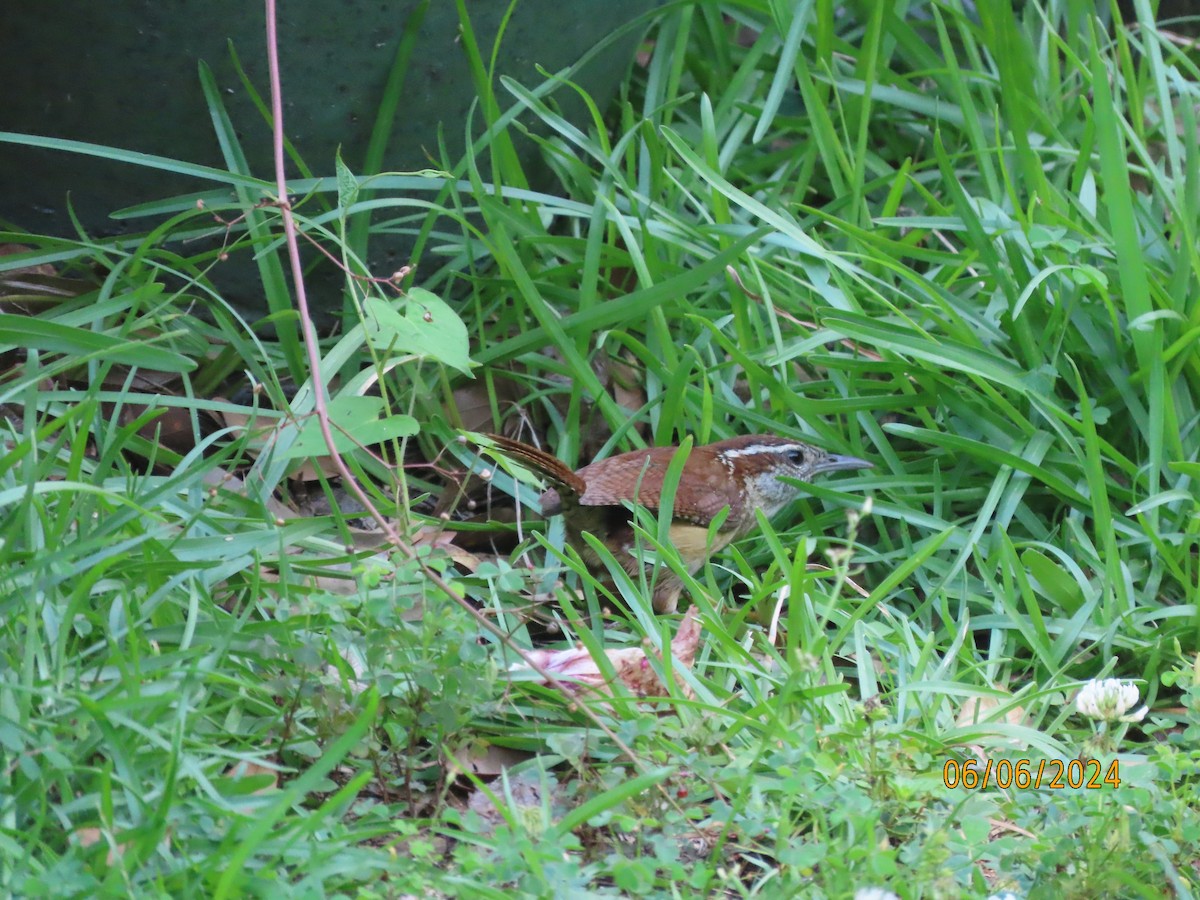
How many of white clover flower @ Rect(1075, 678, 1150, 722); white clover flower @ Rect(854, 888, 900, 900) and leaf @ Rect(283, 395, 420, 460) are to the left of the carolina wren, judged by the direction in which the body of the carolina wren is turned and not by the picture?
0

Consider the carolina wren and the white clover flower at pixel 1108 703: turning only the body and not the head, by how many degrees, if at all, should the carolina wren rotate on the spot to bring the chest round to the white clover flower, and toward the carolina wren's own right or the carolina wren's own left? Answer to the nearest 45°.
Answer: approximately 45° to the carolina wren's own right

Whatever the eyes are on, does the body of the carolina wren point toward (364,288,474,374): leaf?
no

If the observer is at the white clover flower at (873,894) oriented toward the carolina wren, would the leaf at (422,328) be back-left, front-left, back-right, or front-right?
front-left

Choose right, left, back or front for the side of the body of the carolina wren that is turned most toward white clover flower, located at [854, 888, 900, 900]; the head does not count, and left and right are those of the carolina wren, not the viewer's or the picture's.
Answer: right

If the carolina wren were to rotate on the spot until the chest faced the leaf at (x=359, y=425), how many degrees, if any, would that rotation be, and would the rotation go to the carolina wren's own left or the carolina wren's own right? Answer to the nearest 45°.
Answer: approximately 135° to the carolina wren's own right

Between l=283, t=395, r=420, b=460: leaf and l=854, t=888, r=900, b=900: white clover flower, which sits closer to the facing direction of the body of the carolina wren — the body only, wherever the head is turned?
the white clover flower

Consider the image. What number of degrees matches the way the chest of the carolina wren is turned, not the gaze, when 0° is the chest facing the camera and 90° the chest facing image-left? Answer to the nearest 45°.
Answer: approximately 270°
